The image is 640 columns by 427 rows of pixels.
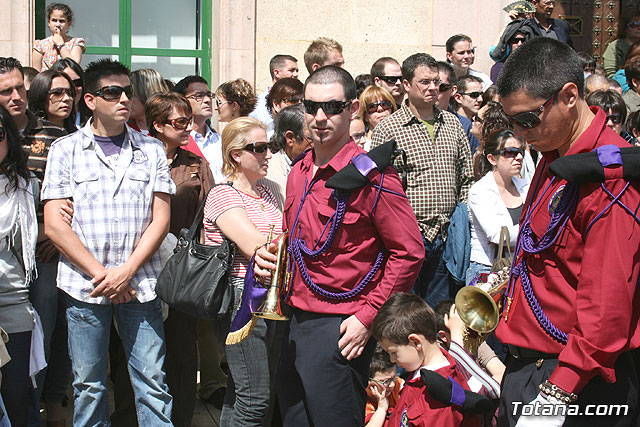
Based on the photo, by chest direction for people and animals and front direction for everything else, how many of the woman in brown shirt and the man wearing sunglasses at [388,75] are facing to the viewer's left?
0

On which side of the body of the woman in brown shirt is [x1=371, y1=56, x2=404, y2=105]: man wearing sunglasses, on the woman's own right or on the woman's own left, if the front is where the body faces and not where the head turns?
on the woman's own left

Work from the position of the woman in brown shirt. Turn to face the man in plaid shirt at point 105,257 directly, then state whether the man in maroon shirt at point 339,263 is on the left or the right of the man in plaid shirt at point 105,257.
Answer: left

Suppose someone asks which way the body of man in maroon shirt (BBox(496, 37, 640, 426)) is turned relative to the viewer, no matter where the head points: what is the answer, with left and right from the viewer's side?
facing the viewer and to the left of the viewer

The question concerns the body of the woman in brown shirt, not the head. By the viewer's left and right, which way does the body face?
facing the viewer and to the right of the viewer

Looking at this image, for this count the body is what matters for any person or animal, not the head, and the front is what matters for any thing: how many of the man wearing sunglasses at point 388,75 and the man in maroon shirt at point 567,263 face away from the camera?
0

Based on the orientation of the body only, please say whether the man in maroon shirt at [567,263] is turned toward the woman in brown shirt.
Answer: no

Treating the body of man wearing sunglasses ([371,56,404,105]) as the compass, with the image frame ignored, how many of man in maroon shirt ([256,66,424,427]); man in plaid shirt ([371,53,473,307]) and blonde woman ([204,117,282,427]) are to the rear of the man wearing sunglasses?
0

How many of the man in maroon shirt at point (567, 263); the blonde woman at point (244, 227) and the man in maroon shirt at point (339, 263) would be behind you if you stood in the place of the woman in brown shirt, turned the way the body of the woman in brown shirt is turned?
0

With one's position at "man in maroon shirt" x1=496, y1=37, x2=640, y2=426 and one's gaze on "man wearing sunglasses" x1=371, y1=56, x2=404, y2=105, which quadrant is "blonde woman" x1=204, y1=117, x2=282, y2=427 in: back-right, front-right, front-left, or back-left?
front-left

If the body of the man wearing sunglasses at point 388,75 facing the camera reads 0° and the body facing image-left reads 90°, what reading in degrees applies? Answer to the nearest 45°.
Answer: approximately 315°

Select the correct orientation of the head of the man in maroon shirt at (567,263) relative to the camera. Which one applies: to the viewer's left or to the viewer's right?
to the viewer's left
